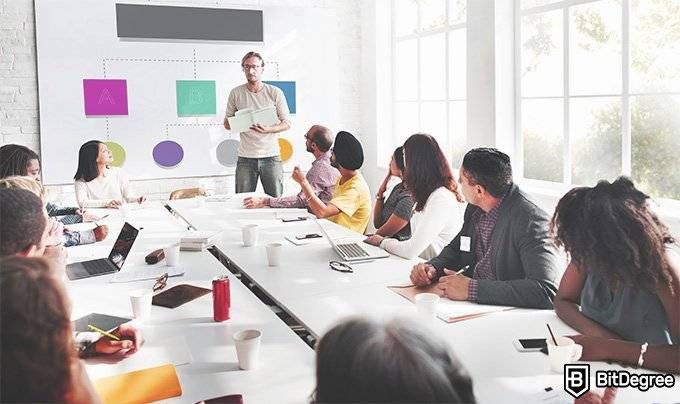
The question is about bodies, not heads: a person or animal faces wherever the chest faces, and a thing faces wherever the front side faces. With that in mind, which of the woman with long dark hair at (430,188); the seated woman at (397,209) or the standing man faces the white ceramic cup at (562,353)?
the standing man

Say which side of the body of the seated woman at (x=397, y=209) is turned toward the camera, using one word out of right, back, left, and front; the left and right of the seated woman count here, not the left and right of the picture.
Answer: left

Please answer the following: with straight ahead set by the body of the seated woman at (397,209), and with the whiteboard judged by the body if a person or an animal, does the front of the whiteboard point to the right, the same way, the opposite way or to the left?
to the left

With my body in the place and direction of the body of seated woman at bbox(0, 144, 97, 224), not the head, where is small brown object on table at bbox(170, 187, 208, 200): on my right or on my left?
on my left

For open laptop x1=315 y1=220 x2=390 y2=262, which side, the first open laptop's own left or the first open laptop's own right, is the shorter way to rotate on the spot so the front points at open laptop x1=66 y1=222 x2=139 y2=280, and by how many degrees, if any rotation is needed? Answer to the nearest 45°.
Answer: approximately 180°

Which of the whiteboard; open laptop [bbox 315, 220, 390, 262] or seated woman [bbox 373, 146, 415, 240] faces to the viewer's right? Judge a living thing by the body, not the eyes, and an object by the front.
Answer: the open laptop

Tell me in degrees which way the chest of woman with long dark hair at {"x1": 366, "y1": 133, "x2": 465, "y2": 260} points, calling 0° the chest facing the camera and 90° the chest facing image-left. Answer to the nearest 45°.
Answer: approximately 90°

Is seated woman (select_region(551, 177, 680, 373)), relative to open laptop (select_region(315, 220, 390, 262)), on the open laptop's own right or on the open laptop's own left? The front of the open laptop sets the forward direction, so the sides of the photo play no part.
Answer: on the open laptop's own right

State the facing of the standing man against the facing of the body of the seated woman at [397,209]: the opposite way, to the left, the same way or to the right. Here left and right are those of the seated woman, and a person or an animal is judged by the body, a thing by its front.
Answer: to the left

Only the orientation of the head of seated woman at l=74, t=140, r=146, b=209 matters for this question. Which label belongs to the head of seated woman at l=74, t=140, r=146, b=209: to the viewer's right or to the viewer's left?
to the viewer's right

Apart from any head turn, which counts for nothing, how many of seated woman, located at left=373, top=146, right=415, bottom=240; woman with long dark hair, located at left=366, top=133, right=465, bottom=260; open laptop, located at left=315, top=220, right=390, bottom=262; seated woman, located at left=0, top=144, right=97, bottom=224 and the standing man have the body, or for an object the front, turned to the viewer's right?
2

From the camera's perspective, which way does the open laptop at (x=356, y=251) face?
to the viewer's right

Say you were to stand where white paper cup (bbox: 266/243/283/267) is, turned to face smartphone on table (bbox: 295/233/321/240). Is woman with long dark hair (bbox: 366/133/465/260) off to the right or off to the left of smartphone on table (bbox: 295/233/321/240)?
right
